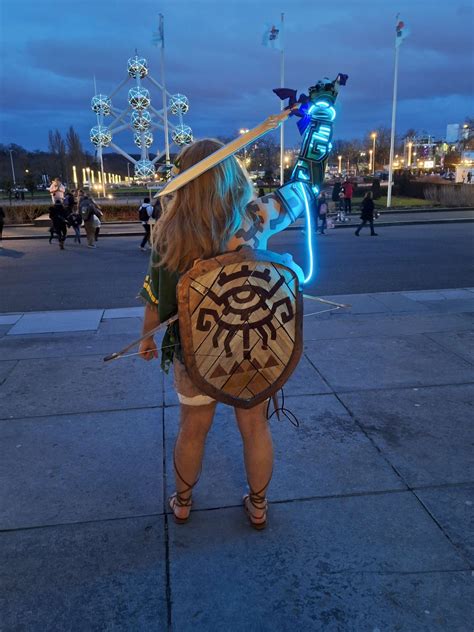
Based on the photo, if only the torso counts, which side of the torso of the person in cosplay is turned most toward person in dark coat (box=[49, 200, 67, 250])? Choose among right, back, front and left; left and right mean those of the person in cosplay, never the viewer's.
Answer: front

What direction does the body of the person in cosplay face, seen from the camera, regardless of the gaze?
away from the camera

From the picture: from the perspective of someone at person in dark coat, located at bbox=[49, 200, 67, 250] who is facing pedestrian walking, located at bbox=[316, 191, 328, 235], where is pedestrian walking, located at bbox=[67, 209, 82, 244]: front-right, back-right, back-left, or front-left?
front-left

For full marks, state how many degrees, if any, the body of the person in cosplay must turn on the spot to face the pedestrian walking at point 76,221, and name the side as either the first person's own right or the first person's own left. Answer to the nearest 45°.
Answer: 0° — they already face them

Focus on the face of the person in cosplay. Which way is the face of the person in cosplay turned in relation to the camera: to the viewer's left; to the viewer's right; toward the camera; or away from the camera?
away from the camera

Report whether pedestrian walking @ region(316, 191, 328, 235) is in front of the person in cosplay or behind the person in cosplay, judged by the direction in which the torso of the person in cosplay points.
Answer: in front

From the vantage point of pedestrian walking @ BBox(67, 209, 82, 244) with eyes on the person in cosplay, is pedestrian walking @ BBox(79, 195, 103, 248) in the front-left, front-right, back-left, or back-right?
front-left
